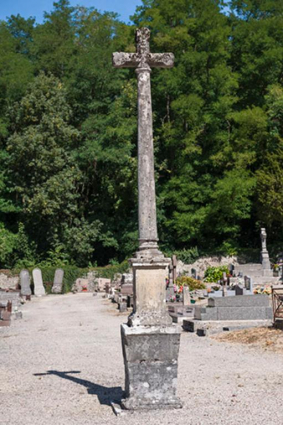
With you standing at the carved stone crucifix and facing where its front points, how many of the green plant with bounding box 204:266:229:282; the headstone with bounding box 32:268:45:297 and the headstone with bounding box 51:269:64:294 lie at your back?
3

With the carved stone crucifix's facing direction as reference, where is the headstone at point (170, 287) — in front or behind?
behind

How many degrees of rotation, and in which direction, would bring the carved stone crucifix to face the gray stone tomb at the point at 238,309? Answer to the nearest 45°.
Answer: approximately 180°

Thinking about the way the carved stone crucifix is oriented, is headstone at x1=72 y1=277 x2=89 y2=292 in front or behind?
behind

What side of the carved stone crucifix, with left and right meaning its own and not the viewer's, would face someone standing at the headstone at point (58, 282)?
back

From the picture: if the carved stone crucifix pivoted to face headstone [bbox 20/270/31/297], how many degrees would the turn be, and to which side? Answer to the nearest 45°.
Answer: approximately 180°

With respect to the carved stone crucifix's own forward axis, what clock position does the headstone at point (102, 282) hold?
The headstone is roughly at 6 o'clock from the carved stone crucifix.

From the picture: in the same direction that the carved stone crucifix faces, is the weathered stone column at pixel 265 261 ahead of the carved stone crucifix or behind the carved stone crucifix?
behind

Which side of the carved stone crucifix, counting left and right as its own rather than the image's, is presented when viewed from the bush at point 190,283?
back

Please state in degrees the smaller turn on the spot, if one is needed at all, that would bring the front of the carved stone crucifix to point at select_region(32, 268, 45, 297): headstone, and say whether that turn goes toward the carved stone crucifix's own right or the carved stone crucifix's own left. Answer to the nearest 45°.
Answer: approximately 180°

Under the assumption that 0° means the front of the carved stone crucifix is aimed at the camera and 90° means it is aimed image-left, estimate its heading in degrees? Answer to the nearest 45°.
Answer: approximately 0°
